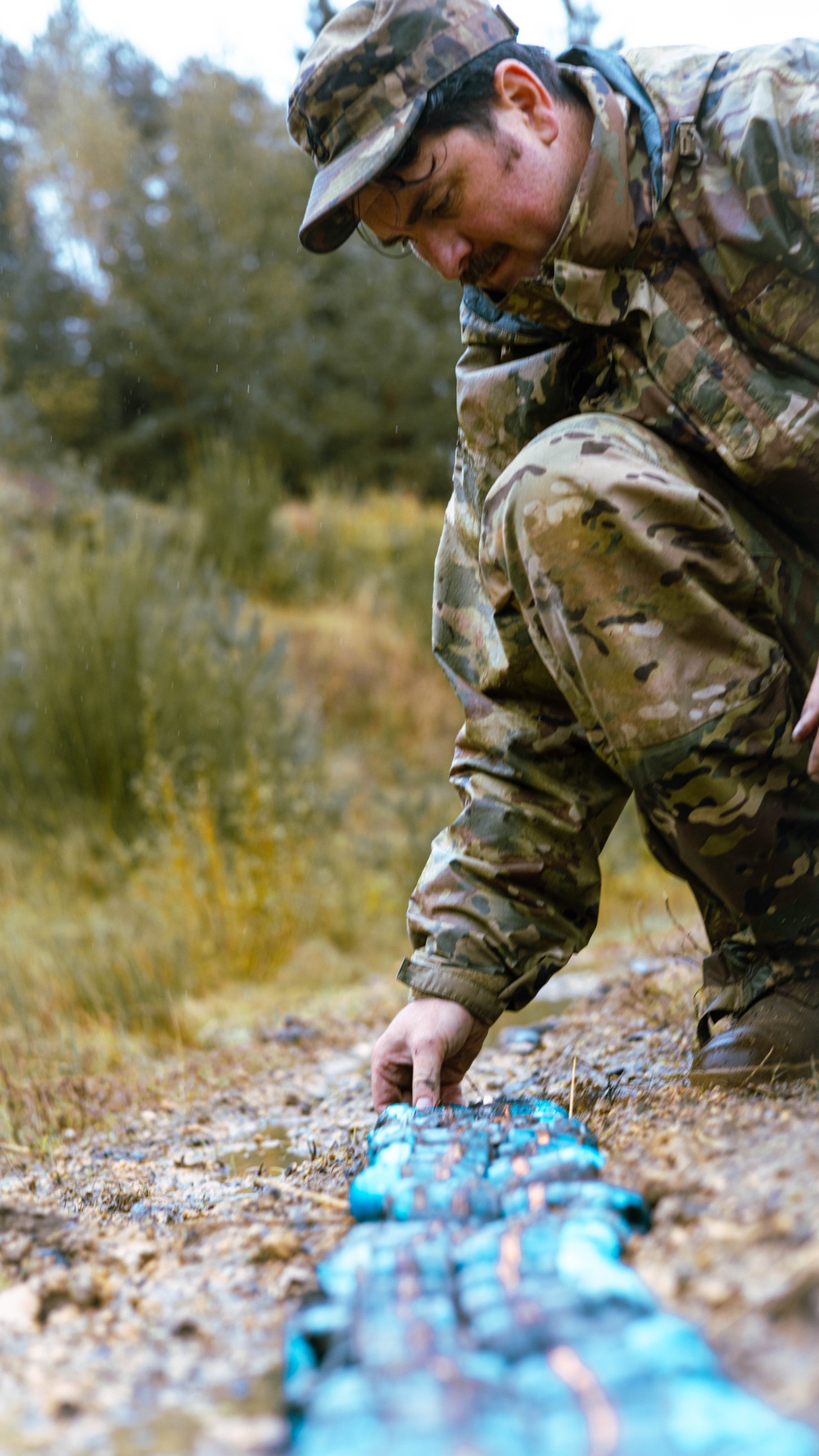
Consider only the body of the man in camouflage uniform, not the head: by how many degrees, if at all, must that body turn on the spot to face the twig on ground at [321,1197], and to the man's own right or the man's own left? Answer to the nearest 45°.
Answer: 0° — they already face it

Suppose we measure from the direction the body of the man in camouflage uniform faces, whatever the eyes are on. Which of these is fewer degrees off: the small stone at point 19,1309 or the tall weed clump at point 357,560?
the small stone

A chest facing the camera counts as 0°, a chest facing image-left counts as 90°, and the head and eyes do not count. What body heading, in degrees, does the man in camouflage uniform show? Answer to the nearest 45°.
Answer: approximately 45°

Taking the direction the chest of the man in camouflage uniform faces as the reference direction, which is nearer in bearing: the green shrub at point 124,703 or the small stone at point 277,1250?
the small stone

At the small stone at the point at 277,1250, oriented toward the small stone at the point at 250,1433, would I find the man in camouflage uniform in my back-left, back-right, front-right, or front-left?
back-left

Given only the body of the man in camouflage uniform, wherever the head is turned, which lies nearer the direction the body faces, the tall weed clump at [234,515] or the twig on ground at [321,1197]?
the twig on ground

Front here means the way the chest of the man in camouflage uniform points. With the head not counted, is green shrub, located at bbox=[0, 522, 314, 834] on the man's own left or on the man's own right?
on the man's own right

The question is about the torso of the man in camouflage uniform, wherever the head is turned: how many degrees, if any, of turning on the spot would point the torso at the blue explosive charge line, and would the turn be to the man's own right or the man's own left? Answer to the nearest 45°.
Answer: approximately 45° to the man's own left

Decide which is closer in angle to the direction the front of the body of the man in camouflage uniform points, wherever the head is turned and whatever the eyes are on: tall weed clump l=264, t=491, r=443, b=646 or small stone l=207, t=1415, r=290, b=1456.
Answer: the small stone
